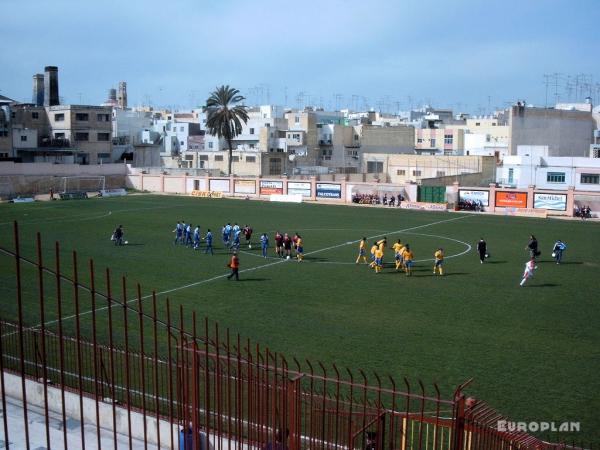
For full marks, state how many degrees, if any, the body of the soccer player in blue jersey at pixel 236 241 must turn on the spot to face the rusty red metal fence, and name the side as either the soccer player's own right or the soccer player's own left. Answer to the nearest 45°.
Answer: approximately 90° to the soccer player's own right

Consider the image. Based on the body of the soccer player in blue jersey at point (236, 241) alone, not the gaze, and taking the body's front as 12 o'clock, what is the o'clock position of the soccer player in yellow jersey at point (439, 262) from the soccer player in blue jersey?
The soccer player in yellow jersey is roughly at 1 o'clock from the soccer player in blue jersey.

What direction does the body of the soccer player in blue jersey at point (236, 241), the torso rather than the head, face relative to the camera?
to the viewer's right

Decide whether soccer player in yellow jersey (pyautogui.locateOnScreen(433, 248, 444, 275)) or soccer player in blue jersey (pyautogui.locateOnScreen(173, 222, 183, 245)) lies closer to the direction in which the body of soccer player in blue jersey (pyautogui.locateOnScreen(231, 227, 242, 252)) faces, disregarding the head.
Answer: the soccer player in yellow jersey

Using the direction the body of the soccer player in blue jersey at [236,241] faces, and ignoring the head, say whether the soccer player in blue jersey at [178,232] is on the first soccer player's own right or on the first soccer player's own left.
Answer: on the first soccer player's own left

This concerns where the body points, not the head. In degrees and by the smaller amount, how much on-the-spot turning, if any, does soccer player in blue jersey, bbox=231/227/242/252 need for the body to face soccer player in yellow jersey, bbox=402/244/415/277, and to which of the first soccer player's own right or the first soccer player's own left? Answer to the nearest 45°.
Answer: approximately 45° to the first soccer player's own right

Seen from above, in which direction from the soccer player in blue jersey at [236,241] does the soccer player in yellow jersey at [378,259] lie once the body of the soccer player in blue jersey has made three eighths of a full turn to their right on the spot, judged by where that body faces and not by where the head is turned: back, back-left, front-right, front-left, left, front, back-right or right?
left
